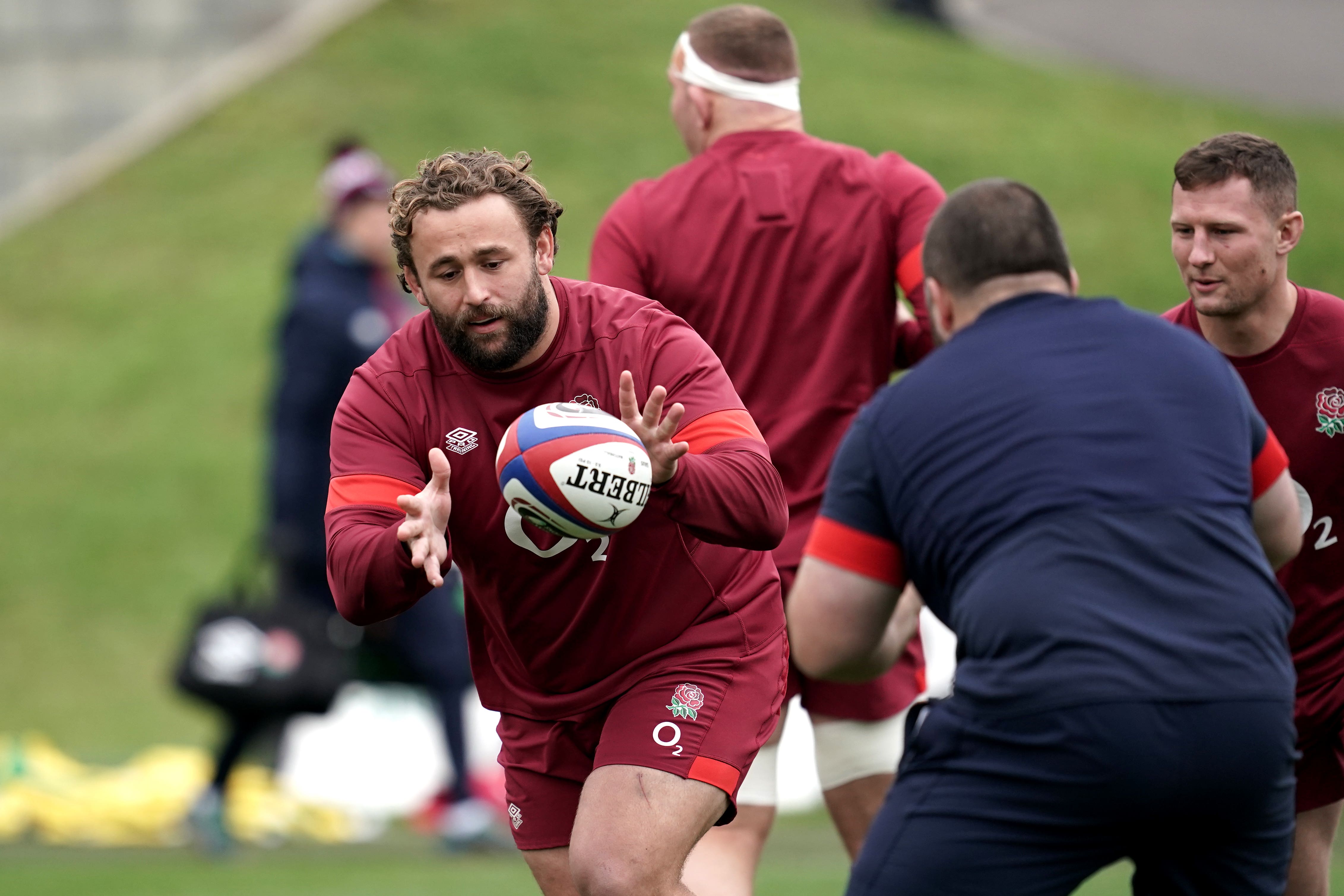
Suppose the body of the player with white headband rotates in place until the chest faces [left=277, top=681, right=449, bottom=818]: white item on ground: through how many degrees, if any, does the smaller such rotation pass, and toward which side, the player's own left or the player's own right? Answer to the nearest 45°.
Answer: approximately 45° to the player's own left

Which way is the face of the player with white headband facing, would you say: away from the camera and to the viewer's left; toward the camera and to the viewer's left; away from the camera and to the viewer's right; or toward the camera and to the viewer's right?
away from the camera and to the viewer's left

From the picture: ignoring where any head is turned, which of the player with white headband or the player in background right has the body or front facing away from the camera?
the player with white headband

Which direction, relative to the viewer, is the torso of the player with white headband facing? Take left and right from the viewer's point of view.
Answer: facing away from the viewer

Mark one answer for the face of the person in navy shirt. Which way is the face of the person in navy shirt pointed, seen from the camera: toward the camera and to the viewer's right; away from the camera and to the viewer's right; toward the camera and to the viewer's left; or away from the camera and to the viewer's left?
away from the camera and to the viewer's left

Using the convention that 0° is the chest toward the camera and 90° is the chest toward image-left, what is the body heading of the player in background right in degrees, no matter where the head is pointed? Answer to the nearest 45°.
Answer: approximately 45°

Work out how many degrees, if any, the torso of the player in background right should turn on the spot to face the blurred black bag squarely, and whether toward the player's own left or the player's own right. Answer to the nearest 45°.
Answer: approximately 90° to the player's own right

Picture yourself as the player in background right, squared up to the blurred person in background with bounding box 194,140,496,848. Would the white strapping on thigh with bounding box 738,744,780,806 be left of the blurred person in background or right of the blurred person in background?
left

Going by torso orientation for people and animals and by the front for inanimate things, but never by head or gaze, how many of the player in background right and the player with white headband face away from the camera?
1
